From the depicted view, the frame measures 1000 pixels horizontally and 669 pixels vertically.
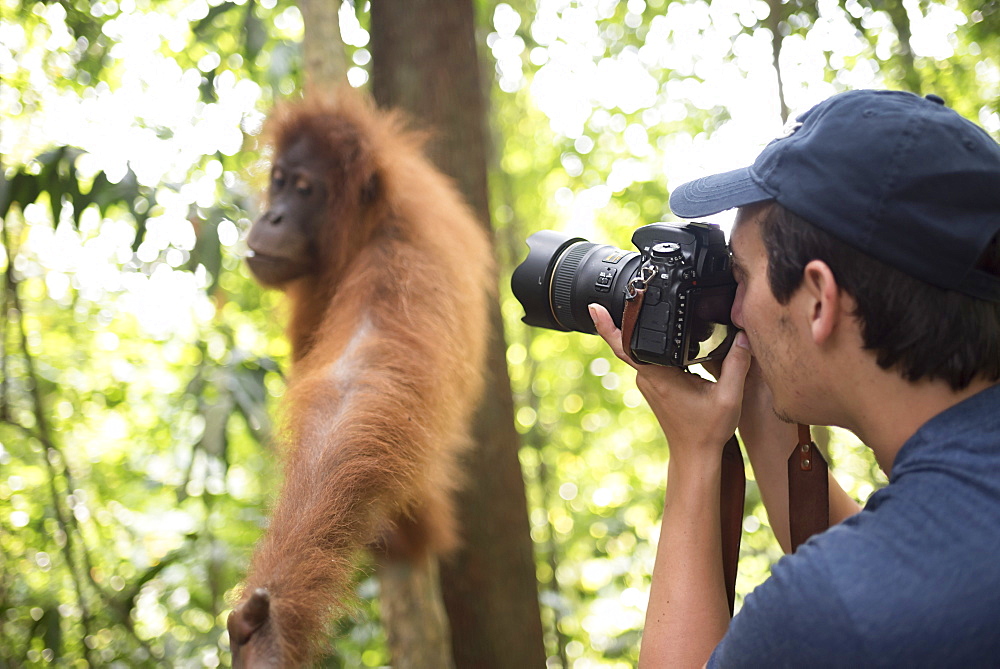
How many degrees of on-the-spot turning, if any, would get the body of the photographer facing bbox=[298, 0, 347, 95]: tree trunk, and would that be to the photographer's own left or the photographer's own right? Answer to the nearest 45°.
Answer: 0° — they already face it

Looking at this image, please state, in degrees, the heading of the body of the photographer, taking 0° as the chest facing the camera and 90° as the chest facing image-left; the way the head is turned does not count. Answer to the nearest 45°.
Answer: approximately 135°

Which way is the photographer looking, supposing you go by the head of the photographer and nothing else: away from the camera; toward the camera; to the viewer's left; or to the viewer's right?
to the viewer's left

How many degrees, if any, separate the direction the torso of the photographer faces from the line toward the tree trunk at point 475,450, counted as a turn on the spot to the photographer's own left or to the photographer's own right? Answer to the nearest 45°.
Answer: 0° — they already face it
